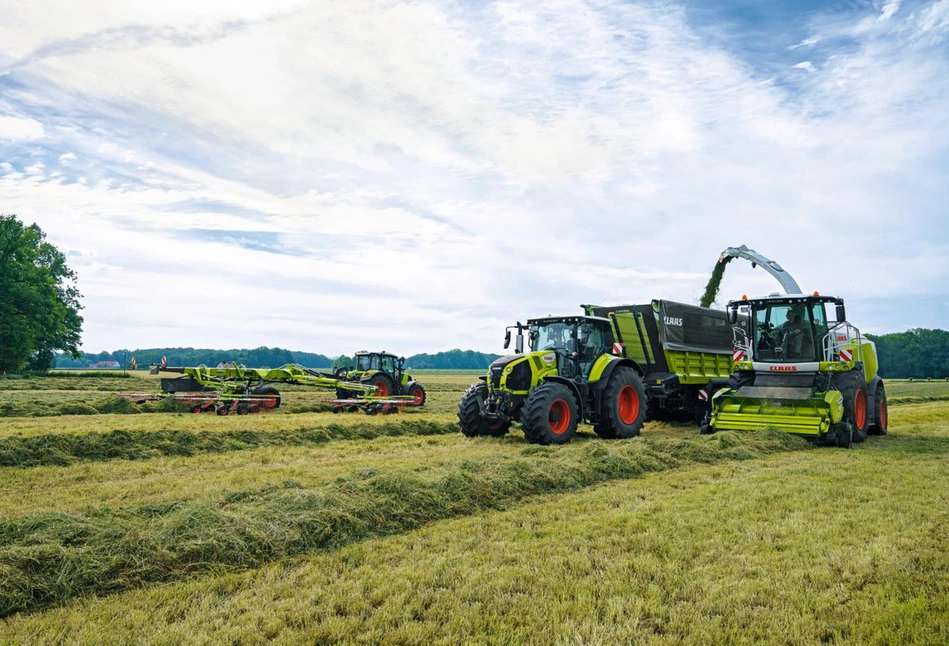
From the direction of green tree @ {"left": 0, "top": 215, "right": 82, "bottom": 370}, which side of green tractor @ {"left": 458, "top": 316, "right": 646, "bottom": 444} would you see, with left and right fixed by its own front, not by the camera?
right

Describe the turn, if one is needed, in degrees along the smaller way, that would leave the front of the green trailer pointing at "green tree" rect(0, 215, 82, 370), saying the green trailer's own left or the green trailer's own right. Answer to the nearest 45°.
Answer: approximately 45° to the green trailer's own right

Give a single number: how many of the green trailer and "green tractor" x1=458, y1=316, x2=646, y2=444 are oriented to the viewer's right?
0

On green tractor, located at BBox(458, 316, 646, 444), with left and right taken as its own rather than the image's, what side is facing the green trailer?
back

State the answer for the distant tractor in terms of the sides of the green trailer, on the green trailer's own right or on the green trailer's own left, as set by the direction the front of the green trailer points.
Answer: on the green trailer's own right

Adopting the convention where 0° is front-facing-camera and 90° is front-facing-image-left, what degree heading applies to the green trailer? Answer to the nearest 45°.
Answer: approximately 45°
